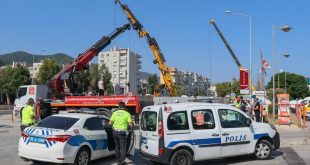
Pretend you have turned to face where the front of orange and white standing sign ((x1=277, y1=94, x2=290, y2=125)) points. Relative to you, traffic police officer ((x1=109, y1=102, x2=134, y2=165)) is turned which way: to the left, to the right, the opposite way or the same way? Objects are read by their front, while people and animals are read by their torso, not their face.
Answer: the opposite way

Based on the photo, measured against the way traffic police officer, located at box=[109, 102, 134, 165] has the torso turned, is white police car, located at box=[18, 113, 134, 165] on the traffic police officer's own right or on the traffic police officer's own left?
on the traffic police officer's own left

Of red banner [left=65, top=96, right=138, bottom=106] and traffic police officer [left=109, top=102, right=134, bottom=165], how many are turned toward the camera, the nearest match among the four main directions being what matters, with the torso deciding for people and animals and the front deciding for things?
1

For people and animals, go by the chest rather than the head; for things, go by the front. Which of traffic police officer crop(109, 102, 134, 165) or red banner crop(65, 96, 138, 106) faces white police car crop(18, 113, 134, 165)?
the red banner

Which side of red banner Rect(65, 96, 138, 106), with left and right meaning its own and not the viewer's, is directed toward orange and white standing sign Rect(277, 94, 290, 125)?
left

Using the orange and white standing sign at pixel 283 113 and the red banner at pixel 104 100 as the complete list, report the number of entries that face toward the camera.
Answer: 2

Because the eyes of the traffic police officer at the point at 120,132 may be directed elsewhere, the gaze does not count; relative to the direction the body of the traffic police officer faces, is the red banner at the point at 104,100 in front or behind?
in front

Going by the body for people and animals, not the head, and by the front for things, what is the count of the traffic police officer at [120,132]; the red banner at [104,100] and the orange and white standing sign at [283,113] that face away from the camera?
1

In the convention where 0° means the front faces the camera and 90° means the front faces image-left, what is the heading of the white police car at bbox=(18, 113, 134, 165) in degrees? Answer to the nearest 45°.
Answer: approximately 225°

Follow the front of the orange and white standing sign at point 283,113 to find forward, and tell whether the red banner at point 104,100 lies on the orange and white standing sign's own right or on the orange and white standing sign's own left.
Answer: on the orange and white standing sign's own right

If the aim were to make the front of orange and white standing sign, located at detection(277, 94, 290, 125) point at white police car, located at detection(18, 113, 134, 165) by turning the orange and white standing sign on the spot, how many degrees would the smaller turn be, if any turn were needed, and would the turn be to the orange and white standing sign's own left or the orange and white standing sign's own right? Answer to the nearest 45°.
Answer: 0° — it already faces it

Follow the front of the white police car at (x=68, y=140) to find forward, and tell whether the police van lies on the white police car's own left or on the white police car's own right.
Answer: on the white police car's own right

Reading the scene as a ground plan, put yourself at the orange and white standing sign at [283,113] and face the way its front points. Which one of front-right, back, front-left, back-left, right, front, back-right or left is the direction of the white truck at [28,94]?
right

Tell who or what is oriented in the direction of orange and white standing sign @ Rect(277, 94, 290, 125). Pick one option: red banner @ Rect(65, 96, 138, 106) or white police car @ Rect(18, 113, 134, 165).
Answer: the white police car

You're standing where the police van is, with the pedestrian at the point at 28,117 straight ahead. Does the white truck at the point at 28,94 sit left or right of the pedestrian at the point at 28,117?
right
